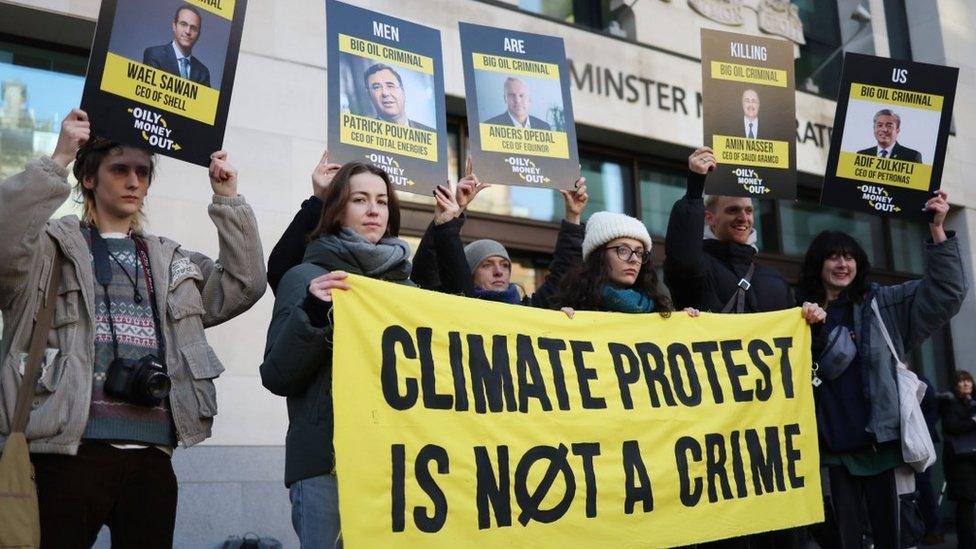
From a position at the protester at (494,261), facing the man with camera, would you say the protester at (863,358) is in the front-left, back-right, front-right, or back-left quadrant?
back-left

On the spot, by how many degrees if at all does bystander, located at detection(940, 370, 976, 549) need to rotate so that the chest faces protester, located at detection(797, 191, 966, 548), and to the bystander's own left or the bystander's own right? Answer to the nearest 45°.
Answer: approximately 45° to the bystander's own right

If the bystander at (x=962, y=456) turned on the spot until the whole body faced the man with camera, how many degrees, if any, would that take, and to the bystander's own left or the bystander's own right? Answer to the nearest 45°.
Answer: approximately 45° to the bystander's own right

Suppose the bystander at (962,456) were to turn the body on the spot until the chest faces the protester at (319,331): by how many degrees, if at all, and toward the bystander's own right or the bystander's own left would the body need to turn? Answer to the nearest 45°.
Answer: approximately 45° to the bystander's own right

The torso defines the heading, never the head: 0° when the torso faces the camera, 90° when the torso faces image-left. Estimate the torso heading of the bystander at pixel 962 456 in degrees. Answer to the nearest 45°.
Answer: approximately 315°

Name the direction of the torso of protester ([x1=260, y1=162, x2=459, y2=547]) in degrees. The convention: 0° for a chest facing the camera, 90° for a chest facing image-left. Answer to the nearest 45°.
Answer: approximately 315°

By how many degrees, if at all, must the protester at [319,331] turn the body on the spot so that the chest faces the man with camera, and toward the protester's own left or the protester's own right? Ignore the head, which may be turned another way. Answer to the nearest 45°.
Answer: approximately 135° to the protester's own right

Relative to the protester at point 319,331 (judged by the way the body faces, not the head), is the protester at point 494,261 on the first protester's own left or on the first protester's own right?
on the first protester's own left
